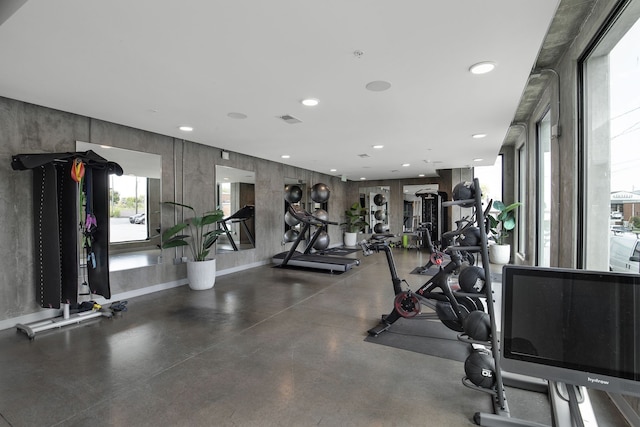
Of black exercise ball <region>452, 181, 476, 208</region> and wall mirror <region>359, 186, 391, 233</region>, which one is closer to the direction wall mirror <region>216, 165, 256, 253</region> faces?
the black exercise ball

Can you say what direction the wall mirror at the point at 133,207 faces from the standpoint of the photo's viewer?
facing the viewer and to the right of the viewer

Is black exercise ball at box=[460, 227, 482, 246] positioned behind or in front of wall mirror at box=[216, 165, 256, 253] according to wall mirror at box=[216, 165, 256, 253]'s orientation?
in front

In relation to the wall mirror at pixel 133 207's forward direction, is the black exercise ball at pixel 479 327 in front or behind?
in front

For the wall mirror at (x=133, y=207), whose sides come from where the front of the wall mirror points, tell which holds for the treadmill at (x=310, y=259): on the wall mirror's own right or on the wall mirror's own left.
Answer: on the wall mirror's own left

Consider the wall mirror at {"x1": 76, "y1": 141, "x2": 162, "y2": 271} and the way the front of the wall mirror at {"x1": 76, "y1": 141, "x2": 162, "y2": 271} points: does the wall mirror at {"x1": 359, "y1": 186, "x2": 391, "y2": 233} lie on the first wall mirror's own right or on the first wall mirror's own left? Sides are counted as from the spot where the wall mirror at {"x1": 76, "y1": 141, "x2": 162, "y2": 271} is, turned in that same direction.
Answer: on the first wall mirror's own left

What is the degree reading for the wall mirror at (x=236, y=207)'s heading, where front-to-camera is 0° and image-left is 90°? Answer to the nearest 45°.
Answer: approximately 315°

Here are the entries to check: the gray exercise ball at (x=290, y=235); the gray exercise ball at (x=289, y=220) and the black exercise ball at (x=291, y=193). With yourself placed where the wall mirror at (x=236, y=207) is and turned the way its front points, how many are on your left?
3

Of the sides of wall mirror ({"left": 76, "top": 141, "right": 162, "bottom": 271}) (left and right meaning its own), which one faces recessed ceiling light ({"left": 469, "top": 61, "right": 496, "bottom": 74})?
front

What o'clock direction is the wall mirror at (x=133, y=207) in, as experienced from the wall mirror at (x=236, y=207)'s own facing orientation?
the wall mirror at (x=133, y=207) is roughly at 3 o'clock from the wall mirror at (x=236, y=207).
